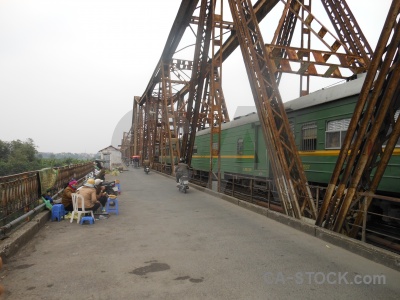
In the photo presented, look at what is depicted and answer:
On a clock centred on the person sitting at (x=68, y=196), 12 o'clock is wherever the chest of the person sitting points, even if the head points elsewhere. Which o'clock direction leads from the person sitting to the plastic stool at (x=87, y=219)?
The plastic stool is roughly at 2 o'clock from the person sitting.

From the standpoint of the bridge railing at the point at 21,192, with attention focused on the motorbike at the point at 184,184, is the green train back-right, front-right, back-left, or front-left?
front-right

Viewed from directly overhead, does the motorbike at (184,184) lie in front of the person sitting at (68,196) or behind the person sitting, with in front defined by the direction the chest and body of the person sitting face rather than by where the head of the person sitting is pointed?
in front

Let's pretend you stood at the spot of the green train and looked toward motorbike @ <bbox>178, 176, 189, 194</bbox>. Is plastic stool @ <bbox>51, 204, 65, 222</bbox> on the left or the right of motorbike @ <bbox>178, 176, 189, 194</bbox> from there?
left

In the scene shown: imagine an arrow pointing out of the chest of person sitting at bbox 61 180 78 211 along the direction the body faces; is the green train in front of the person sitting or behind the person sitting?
in front

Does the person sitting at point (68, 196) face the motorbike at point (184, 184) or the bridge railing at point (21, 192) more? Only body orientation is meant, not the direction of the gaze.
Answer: the motorbike

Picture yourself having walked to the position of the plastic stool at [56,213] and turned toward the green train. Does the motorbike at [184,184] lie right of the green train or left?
left

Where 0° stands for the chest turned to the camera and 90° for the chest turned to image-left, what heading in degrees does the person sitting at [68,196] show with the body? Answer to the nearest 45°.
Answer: approximately 270°
